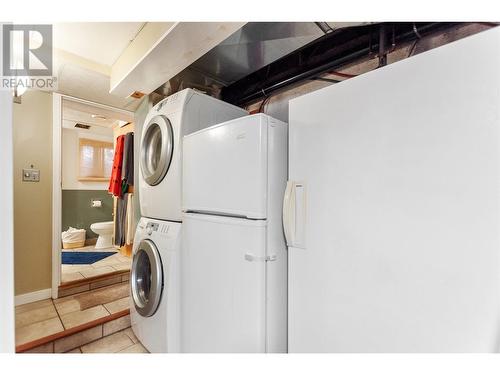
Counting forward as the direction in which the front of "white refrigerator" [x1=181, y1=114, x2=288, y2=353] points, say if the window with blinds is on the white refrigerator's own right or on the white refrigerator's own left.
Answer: on the white refrigerator's own right

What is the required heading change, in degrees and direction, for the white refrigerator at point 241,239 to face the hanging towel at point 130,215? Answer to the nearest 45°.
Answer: approximately 90° to its right

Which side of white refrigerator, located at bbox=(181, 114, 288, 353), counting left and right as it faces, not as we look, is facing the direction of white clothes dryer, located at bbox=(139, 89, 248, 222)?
right

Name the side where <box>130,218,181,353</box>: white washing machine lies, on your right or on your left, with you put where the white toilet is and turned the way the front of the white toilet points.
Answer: on your left
